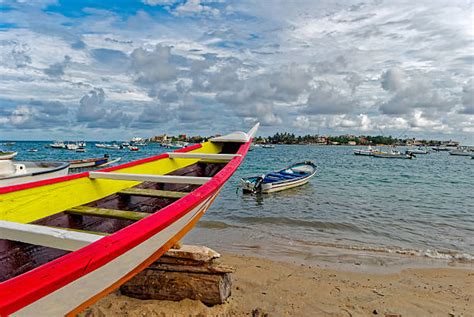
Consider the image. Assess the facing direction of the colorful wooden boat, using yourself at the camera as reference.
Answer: facing away from the viewer and to the right of the viewer

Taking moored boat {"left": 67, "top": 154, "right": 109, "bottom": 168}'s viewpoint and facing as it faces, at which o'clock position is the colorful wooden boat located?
The colorful wooden boat is roughly at 3 o'clock from the moored boat.

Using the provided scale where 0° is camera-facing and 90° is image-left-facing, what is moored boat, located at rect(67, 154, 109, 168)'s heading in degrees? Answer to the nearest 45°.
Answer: approximately 270°

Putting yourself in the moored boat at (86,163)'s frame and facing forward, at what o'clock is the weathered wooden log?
The weathered wooden log is roughly at 3 o'clock from the moored boat.

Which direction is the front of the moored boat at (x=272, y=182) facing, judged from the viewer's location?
facing away from the viewer and to the right of the viewer

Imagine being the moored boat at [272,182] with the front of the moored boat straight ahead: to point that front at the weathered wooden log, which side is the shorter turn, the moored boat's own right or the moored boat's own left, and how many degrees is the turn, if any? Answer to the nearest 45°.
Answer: approximately 135° to the moored boat's own right

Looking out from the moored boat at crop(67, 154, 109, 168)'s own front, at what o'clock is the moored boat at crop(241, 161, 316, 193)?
the moored boat at crop(241, 161, 316, 193) is roughly at 2 o'clock from the moored boat at crop(67, 154, 109, 168).
